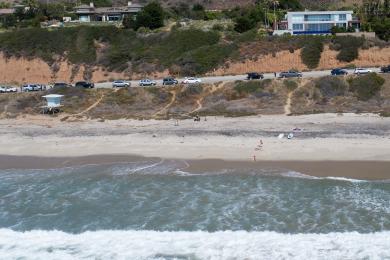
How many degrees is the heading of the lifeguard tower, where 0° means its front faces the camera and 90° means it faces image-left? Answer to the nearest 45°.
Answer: approximately 0°

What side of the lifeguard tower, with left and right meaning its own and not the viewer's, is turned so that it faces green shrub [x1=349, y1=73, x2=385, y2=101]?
left

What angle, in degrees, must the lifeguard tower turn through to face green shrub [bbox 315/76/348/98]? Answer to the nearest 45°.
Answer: approximately 90° to its left

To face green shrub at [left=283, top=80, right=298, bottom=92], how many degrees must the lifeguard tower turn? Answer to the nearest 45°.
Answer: approximately 90° to its left
